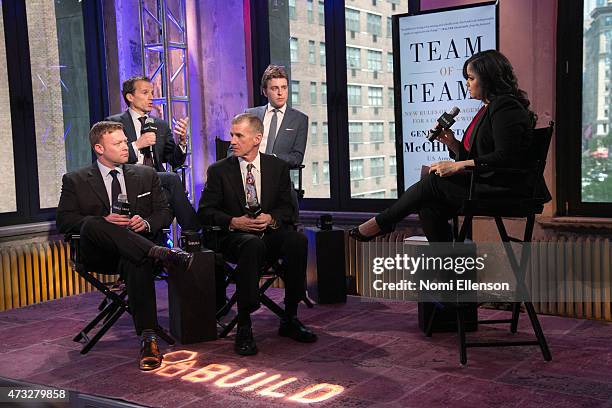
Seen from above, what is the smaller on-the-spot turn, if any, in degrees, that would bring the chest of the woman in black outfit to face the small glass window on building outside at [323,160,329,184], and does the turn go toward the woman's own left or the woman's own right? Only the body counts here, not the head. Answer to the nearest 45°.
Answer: approximately 45° to the woman's own right

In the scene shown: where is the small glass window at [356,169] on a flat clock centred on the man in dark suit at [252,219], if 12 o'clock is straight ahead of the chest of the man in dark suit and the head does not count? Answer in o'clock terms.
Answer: The small glass window is roughly at 7 o'clock from the man in dark suit.

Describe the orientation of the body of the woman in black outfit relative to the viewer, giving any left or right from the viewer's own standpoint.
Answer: facing to the left of the viewer

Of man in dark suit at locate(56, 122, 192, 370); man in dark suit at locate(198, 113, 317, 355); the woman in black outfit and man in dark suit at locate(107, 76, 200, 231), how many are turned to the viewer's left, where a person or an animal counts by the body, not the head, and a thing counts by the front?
1

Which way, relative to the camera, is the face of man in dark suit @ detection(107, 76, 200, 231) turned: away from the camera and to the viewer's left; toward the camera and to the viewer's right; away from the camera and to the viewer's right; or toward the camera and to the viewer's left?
toward the camera and to the viewer's right

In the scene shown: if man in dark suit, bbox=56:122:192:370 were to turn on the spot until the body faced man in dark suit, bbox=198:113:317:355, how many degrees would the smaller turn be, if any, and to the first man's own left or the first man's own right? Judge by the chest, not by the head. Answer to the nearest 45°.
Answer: approximately 45° to the first man's own left

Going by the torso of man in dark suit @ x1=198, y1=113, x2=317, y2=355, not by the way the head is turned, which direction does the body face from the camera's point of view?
toward the camera

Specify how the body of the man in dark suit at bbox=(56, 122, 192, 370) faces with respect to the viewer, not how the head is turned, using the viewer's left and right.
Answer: facing the viewer and to the right of the viewer

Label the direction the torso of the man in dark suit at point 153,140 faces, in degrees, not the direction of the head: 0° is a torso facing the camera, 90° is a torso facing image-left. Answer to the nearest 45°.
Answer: approximately 315°

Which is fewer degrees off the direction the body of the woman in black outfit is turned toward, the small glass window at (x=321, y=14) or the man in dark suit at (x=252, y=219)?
the man in dark suit

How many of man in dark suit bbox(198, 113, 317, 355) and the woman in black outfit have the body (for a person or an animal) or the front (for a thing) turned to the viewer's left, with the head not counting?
1

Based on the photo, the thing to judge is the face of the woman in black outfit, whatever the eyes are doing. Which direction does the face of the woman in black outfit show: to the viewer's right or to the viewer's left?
to the viewer's left

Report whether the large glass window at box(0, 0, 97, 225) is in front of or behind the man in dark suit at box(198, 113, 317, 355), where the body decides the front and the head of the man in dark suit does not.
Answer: behind

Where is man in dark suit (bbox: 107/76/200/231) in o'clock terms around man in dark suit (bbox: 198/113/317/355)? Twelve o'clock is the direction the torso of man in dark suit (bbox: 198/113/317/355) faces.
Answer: man in dark suit (bbox: 107/76/200/231) is roughly at 5 o'clock from man in dark suit (bbox: 198/113/317/355).

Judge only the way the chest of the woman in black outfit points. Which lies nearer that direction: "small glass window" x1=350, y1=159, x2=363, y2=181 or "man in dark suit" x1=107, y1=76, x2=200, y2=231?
the man in dark suit

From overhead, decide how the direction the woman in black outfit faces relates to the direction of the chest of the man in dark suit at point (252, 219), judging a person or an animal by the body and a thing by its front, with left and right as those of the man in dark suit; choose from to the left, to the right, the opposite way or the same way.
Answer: to the right

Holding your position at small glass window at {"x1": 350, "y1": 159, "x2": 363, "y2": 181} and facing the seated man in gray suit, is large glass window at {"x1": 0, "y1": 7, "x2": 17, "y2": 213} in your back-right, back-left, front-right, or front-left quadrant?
front-right

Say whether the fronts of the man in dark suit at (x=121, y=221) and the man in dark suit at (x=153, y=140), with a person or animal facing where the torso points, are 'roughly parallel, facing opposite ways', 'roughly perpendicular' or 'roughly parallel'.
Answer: roughly parallel

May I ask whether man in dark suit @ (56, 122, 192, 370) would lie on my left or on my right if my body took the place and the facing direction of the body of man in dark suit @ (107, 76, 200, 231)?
on my right
